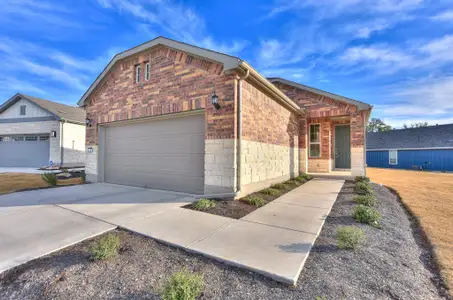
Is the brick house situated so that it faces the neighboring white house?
no

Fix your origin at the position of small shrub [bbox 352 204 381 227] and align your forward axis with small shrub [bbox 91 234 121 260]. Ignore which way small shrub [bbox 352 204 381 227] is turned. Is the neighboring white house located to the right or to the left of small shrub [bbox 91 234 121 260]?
right

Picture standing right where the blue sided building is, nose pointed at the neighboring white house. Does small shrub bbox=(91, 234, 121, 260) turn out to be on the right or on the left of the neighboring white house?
left

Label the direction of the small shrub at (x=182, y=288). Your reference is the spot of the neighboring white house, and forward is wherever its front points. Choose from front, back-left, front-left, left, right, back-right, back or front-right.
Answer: front-left

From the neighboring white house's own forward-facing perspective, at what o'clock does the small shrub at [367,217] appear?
The small shrub is roughly at 10 o'clock from the neighboring white house.

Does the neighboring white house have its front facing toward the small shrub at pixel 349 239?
no

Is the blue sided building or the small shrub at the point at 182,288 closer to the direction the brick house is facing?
the small shrub

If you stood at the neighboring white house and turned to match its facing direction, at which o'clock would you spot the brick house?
The brick house is roughly at 10 o'clock from the neighboring white house.

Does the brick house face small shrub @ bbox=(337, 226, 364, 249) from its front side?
no

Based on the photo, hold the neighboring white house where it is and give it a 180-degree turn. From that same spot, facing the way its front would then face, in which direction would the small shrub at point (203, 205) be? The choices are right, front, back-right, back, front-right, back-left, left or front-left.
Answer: back-right

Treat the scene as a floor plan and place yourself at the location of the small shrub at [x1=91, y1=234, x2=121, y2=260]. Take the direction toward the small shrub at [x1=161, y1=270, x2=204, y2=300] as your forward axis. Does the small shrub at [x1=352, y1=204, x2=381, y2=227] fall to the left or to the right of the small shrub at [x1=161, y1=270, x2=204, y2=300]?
left

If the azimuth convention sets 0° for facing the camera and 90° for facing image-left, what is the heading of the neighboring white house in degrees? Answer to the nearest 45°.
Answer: approximately 45°

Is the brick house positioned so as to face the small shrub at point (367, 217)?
no

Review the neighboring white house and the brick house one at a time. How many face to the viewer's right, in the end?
0
